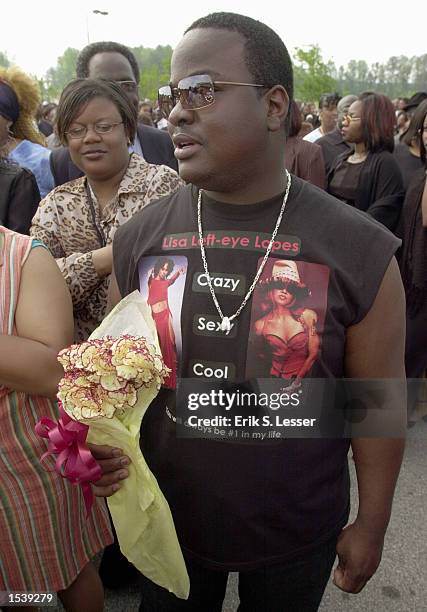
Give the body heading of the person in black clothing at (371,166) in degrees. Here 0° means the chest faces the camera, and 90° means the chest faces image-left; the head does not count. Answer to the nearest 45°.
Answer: approximately 45°

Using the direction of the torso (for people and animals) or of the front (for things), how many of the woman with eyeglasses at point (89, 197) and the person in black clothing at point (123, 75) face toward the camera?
2

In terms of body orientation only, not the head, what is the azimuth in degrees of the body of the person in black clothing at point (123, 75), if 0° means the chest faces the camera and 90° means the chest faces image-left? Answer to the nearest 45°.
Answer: approximately 0°

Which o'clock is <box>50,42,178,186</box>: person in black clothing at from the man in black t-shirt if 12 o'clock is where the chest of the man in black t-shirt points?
The person in black clothing is roughly at 4 o'clock from the man in black t-shirt.

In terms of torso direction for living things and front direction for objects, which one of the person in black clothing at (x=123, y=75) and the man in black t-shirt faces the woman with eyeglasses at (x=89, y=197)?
the person in black clothing

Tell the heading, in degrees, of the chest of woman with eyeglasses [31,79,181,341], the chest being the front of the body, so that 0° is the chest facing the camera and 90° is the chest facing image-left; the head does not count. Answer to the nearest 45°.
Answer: approximately 0°

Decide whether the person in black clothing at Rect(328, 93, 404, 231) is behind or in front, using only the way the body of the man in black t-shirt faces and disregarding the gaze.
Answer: behind

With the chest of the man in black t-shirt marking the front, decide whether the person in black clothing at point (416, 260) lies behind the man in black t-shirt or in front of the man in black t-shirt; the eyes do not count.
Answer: behind

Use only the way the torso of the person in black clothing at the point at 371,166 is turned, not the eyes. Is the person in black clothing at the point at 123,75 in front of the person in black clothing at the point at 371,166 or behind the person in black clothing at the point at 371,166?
in front

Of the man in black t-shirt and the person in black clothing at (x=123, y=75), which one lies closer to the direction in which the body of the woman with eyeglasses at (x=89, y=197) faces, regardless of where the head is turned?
the man in black t-shirt

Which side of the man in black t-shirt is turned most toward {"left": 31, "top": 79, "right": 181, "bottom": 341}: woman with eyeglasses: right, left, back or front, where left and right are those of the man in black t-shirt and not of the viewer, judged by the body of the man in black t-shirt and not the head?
right
